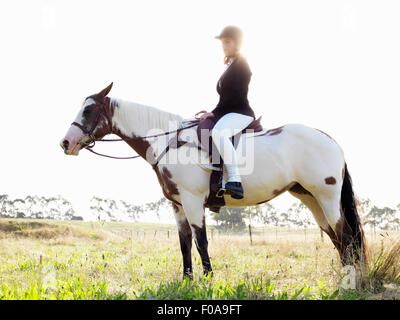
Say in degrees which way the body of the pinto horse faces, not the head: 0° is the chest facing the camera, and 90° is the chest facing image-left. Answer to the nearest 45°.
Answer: approximately 90°

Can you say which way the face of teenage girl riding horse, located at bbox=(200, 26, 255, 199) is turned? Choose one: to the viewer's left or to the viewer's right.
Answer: to the viewer's left

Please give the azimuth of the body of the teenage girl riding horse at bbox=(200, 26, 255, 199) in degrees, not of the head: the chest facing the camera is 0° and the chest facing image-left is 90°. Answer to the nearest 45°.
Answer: approximately 90°
